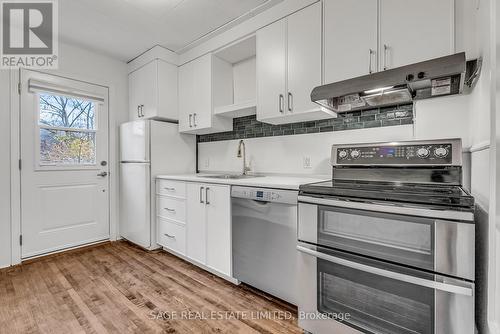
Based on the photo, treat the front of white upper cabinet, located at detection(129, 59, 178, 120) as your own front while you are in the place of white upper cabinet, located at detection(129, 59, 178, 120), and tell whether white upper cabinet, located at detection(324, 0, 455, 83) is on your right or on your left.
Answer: on your left

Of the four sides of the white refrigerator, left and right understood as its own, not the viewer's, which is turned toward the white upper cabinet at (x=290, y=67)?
left

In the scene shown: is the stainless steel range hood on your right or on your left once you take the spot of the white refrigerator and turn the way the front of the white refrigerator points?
on your left

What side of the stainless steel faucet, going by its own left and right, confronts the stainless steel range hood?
left

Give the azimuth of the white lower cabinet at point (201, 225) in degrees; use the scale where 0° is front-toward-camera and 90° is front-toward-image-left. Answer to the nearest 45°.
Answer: approximately 45°

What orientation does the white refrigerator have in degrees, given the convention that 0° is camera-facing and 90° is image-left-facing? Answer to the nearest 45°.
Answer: approximately 45°

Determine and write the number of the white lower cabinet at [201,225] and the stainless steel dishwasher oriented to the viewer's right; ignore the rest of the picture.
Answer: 0

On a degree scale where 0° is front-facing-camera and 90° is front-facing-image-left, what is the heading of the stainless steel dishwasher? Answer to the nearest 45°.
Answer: approximately 45°

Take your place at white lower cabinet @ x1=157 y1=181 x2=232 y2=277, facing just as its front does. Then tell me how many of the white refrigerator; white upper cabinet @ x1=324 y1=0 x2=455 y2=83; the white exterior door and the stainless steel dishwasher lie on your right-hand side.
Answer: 2
